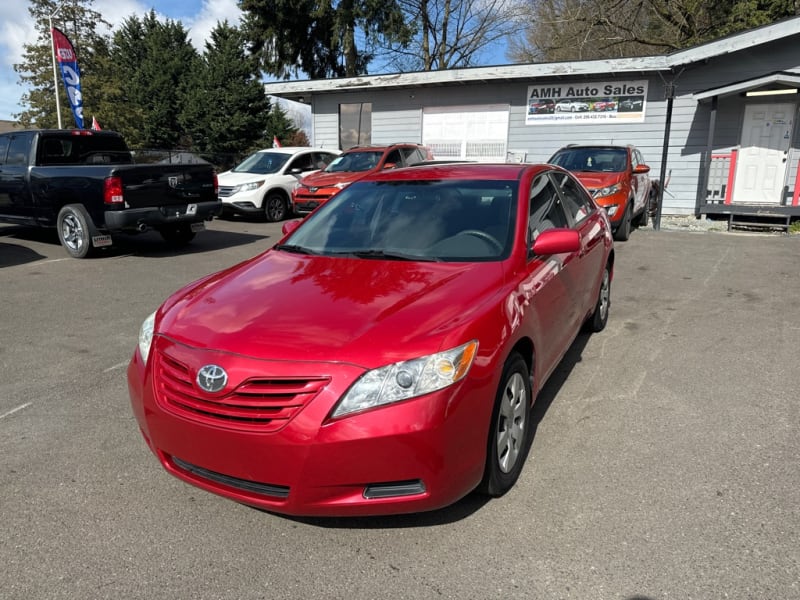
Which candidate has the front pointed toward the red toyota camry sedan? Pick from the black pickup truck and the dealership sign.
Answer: the dealership sign

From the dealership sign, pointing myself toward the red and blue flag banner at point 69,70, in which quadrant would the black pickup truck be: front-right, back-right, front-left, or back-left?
front-left

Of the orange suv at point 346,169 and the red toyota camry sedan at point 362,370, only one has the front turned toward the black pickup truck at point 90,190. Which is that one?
the orange suv

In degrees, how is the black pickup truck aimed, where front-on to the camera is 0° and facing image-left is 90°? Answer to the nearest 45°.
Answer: approximately 135°

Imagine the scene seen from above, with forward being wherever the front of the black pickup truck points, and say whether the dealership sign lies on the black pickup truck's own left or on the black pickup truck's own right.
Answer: on the black pickup truck's own right

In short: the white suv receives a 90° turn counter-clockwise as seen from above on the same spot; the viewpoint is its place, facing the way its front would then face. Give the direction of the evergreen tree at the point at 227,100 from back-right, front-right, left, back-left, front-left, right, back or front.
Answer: back-left

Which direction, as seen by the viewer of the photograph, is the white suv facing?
facing the viewer and to the left of the viewer

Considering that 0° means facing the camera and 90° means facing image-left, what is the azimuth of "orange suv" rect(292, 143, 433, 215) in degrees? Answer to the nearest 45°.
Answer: approximately 45°

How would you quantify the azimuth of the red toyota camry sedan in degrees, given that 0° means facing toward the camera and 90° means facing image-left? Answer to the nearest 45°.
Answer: approximately 45°

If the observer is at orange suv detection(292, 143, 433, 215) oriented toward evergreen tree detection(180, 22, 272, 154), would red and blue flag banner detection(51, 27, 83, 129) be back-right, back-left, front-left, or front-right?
front-left

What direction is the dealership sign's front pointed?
toward the camera

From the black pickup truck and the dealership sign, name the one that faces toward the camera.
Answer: the dealership sign

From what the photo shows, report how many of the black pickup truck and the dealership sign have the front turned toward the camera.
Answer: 1

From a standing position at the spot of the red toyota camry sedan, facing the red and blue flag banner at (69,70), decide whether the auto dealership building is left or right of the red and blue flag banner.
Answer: right

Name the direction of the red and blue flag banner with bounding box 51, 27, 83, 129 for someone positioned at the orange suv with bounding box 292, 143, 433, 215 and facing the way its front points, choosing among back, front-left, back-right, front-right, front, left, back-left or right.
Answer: right

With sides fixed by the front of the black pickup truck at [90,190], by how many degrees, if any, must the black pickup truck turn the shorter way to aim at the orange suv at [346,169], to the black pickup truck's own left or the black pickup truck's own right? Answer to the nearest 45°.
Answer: approximately 90° to the black pickup truck's own right

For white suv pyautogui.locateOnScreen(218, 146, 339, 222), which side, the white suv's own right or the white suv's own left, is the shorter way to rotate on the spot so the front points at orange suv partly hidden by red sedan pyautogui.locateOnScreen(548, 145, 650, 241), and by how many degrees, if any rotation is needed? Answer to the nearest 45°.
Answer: approximately 90° to the white suv's own left
